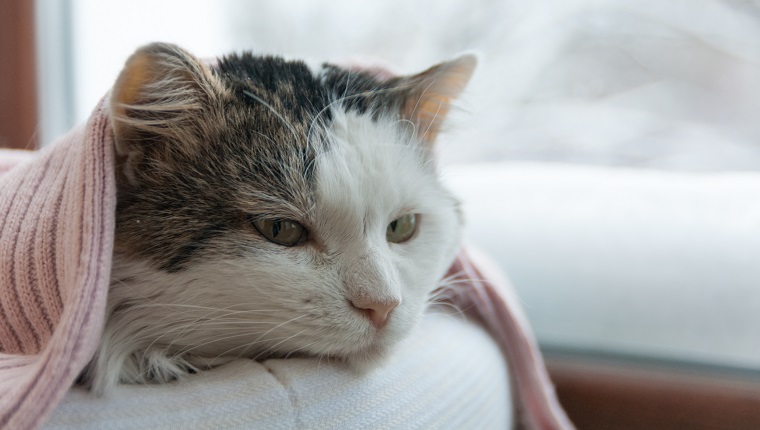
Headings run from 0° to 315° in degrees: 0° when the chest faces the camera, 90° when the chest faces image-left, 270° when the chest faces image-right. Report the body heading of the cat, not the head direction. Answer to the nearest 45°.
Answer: approximately 315°
